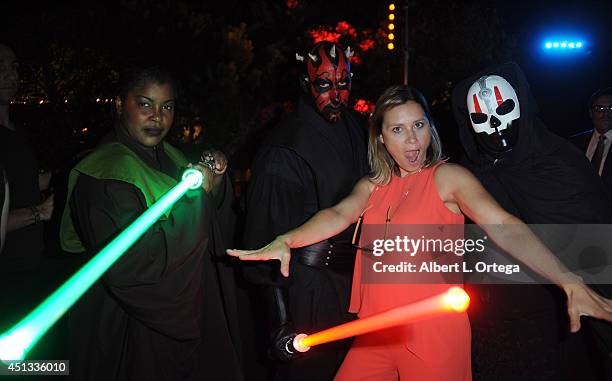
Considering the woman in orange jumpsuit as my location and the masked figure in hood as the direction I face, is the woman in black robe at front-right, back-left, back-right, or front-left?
back-left

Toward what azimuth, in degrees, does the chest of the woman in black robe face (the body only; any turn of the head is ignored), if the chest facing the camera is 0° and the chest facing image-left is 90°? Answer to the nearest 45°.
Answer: approximately 315°
